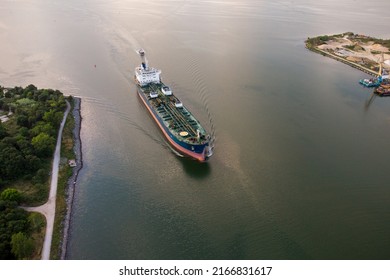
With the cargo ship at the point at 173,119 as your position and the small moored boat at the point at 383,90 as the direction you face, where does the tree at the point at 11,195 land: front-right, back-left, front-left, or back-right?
back-right

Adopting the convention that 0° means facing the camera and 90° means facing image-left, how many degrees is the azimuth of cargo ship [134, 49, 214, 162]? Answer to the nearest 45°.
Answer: approximately 315°

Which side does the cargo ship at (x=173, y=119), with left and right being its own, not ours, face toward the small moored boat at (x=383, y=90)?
left

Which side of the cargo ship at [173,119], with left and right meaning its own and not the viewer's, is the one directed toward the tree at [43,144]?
right

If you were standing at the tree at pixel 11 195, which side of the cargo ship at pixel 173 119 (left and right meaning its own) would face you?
right
